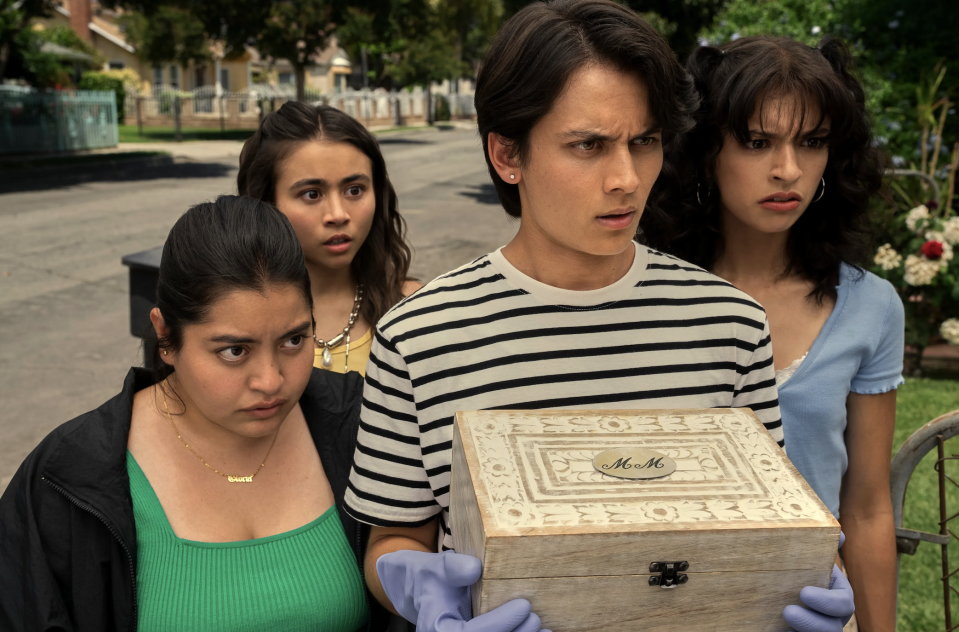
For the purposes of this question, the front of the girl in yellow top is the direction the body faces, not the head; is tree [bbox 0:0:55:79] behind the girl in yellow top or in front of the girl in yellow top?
behind

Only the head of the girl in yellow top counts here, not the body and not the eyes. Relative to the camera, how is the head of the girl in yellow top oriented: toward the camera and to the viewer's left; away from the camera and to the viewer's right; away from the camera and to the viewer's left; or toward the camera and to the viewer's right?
toward the camera and to the viewer's right

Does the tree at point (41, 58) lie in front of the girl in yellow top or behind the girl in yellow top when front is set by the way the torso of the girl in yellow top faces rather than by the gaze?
behind

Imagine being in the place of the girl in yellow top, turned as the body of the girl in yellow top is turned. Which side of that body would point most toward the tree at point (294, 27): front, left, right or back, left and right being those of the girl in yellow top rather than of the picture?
back

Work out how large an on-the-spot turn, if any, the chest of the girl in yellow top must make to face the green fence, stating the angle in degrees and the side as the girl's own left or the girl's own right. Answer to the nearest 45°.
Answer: approximately 180°

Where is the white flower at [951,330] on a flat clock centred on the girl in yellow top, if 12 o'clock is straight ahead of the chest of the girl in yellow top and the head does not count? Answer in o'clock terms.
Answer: The white flower is roughly at 8 o'clock from the girl in yellow top.

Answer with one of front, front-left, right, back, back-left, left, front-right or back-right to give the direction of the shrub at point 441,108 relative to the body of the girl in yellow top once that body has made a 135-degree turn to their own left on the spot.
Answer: front-left

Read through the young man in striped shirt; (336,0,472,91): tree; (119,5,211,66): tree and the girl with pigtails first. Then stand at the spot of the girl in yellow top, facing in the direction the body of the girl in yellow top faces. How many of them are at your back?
2

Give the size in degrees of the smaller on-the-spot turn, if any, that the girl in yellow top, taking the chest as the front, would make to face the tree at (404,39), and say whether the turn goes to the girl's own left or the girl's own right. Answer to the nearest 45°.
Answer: approximately 180°

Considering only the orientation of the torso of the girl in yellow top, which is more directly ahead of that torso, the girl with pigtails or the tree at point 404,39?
the girl with pigtails

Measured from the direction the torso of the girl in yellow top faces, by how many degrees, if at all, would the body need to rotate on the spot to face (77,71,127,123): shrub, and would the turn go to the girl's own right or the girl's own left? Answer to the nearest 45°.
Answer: approximately 180°

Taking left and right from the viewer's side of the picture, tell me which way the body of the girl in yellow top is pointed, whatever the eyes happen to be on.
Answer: facing the viewer
